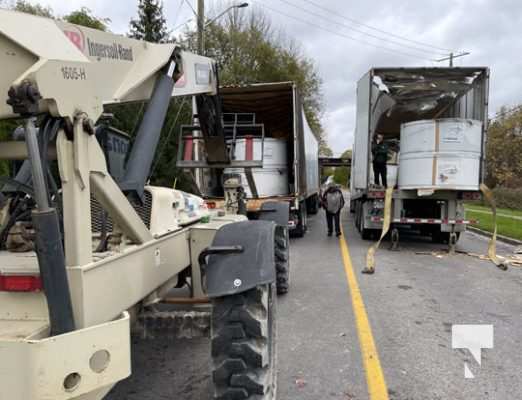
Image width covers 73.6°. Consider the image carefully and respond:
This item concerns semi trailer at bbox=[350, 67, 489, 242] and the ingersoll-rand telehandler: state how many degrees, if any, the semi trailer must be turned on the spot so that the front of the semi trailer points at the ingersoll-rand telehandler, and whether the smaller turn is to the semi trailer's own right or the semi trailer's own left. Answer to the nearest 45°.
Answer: approximately 180°

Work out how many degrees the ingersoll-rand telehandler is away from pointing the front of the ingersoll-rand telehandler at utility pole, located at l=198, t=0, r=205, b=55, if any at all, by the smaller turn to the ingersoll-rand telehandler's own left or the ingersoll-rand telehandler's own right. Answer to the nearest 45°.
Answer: approximately 45° to the ingersoll-rand telehandler's own left

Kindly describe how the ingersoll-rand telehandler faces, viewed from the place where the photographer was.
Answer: facing away from the viewer and to the right of the viewer

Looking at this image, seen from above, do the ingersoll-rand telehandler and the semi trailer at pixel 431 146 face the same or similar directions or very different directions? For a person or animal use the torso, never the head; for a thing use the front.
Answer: same or similar directions

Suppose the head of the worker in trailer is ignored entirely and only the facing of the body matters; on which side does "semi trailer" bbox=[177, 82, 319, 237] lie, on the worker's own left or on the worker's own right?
on the worker's own right

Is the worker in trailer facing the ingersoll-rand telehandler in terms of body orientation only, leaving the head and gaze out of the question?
yes

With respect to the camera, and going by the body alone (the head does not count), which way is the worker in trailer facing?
toward the camera

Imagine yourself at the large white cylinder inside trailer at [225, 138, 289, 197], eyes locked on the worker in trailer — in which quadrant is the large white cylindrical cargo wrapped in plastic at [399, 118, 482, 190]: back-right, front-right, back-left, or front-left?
front-right

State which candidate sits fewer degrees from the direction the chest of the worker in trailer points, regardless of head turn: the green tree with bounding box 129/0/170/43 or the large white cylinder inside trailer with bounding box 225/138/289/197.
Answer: the large white cylinder inside trailer

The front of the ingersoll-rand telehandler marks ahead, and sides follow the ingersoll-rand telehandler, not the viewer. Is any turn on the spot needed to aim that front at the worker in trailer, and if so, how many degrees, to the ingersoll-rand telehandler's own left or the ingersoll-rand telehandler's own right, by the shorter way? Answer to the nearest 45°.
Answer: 0° — it already faces them

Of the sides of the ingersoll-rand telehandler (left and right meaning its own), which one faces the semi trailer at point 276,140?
front

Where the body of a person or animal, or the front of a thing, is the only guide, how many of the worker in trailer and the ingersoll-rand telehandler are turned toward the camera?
1

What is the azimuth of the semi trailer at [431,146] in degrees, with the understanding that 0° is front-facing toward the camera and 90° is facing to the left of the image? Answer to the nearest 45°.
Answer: approximately 180°
